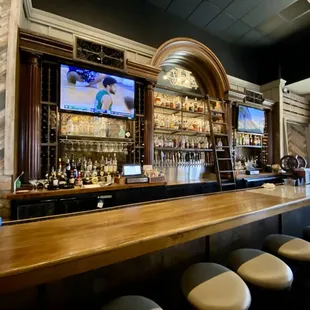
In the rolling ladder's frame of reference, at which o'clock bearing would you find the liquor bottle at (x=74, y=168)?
The liquor bottle is roughly at 3 o'clock from the rolling ladder.

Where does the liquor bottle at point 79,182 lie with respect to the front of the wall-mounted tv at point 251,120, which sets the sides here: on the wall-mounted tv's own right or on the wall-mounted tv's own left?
on the wall-mounted tv's own right

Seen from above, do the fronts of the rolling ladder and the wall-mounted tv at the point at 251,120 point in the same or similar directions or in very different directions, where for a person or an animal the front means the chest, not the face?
same or similar directions

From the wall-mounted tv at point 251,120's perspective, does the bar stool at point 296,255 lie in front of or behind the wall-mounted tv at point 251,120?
in front

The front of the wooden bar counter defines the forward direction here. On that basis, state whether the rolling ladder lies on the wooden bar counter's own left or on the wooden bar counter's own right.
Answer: on the wooden bar counter's own left

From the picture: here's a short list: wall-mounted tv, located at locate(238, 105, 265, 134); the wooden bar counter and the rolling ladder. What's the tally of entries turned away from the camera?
0

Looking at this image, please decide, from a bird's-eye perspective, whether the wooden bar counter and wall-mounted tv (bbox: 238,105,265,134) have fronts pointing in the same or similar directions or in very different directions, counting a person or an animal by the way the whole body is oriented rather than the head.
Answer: same or similar directions

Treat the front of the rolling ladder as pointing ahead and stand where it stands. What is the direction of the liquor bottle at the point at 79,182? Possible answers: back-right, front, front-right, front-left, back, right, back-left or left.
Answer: right

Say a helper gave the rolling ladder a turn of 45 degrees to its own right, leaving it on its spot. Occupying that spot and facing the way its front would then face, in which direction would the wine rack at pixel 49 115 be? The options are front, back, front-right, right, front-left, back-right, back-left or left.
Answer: front-right

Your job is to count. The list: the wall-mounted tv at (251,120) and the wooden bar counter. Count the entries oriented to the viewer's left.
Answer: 0

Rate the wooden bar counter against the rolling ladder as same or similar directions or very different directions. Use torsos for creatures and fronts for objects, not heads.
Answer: same or similar directions

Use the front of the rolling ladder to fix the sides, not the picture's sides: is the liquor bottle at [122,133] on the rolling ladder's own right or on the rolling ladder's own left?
on the rolling ladder's own right

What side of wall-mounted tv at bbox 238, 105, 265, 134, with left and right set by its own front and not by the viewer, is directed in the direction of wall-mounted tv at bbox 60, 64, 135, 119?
right

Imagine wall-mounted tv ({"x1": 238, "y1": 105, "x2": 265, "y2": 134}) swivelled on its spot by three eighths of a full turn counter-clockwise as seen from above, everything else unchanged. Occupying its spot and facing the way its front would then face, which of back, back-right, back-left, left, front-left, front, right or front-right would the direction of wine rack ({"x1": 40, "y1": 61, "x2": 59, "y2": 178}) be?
back-left
